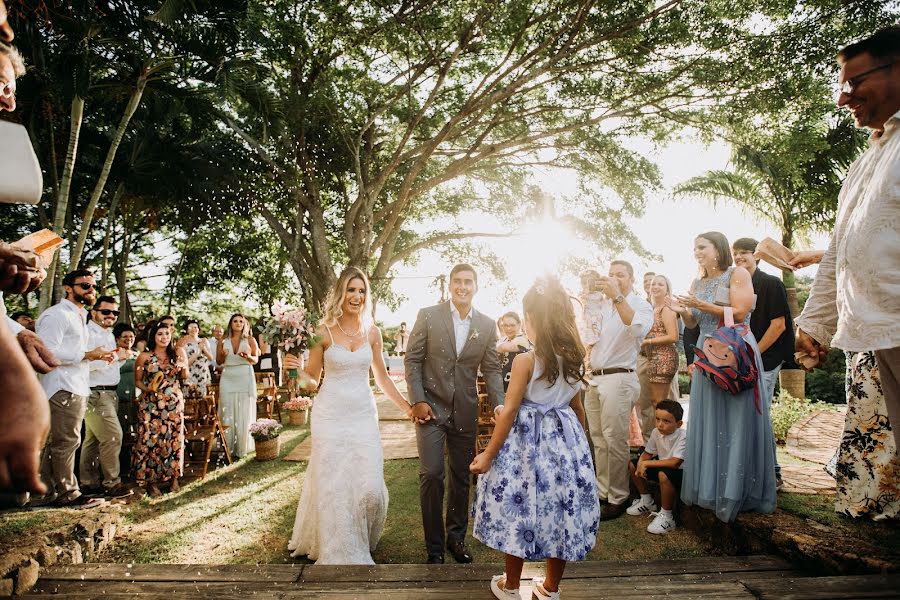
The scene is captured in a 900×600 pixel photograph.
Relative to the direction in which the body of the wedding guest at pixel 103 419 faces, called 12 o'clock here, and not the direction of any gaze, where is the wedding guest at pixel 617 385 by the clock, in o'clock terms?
the wedding guest at pixel 617 385 is roughly at 12 o'clock from the wedding guest at pixel 103 419.

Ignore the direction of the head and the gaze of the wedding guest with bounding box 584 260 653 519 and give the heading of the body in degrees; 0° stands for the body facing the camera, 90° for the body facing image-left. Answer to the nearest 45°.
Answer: approximately 45°

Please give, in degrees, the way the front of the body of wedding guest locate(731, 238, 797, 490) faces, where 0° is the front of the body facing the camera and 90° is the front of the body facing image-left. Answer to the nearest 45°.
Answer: approximately 45°

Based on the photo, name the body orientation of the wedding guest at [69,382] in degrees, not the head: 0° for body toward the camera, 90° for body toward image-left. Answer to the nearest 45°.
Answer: approximately 270°

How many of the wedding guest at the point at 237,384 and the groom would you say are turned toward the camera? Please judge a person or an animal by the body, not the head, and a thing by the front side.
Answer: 2

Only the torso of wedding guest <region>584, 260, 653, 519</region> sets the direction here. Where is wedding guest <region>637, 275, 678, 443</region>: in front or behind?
behind

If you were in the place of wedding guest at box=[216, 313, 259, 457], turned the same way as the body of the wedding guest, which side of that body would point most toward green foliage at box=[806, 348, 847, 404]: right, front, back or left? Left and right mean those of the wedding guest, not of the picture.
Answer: left

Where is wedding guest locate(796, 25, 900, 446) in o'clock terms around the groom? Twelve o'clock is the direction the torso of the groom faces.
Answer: The wedding guest is roughly at 11 o'clock from the groom.

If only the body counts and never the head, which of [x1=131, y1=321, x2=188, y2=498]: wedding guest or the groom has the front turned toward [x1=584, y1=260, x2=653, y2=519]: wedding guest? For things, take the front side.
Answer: [x1=131, y1=321, x2=188, y2=498]: wedding guest

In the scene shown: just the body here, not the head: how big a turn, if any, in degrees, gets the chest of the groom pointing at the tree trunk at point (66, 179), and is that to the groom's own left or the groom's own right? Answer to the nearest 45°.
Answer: approximately 135° to the groom's own right

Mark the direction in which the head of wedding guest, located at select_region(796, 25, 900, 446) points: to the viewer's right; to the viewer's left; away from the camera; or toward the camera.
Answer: to the viewer's left

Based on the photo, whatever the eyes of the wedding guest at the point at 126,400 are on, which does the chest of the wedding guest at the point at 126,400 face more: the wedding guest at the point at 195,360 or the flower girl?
the flower girl
